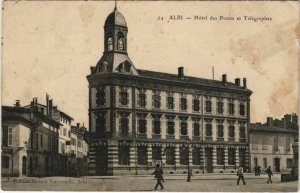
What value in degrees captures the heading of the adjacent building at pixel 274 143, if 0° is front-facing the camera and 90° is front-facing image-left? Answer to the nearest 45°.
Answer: approximately 0°

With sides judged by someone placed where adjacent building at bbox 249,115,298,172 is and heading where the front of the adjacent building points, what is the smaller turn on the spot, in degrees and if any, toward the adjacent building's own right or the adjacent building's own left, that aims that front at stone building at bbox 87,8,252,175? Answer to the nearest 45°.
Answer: approximately 90° to the adjacent building's own right

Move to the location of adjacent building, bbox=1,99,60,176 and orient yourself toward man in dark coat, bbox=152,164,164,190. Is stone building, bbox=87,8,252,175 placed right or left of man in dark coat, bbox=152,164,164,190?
left

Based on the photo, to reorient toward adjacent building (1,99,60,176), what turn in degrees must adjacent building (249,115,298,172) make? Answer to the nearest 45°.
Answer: approximately 45° to its right
